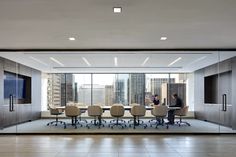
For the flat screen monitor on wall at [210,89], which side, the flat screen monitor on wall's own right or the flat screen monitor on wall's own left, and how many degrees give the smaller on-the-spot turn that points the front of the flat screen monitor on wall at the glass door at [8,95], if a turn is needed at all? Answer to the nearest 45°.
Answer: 0° — it already faces it

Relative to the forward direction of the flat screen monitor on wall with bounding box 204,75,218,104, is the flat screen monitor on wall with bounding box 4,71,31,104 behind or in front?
in front

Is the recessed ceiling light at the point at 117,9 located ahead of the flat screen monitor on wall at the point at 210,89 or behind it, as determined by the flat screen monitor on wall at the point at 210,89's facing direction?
ahead

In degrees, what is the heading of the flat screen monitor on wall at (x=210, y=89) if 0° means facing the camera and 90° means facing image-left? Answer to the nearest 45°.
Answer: approximately 45°
